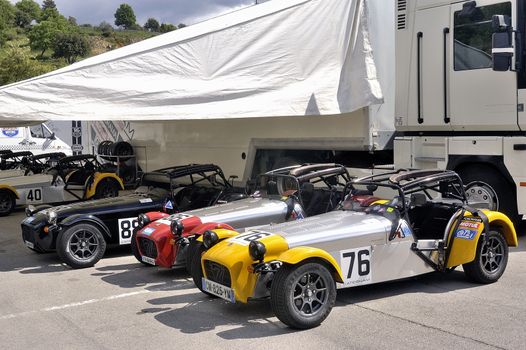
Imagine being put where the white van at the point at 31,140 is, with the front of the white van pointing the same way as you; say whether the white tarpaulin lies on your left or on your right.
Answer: on your right

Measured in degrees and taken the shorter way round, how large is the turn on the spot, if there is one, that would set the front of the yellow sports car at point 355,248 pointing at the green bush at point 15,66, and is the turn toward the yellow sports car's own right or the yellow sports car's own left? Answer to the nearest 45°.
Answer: approximately 90° to the yellow sports car's own right

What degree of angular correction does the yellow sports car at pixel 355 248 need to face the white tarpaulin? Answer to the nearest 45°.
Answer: approximately 90° to its right
